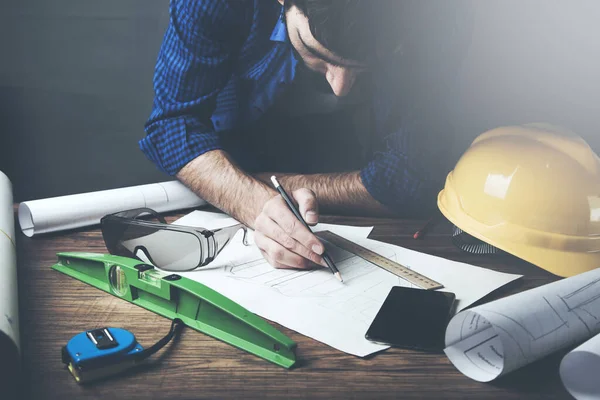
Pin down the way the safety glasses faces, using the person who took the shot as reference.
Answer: facing the viewer and to the left of the viewer

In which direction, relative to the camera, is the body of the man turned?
toward the camera

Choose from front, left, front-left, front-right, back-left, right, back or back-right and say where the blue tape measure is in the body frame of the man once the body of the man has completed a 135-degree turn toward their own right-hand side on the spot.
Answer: back-left

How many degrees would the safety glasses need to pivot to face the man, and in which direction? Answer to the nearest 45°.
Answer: approximately 180°

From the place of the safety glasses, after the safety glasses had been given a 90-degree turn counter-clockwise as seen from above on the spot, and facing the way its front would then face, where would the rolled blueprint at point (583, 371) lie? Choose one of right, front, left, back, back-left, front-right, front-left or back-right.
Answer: front

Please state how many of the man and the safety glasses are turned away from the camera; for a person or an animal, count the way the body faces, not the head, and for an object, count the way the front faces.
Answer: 0

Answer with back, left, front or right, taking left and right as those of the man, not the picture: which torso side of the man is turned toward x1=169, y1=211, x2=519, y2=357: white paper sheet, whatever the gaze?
front
